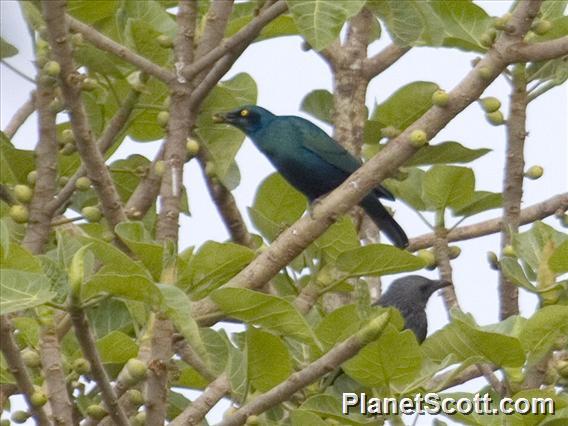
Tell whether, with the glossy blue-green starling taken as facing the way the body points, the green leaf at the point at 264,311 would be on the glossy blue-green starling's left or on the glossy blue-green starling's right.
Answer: on the glossy blue-green starling's left

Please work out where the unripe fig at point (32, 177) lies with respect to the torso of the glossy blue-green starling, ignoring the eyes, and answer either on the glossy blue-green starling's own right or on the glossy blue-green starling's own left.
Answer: on the glossy blue-green starling's own left

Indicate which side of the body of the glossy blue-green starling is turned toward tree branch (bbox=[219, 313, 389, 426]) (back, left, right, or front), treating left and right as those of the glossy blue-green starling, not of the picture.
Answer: left

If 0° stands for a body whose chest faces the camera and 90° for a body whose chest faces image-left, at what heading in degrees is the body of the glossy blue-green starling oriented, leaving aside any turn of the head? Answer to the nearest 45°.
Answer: approximately 90°

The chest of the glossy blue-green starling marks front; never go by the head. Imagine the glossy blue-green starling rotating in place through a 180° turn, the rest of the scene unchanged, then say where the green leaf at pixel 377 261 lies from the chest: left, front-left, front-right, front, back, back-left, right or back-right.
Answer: front
